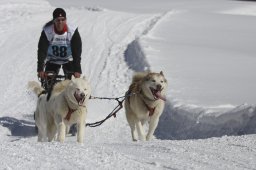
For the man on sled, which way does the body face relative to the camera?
toward the camera

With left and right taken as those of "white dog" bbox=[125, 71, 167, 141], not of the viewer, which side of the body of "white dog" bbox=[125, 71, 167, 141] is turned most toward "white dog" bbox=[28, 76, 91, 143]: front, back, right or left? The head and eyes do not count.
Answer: right

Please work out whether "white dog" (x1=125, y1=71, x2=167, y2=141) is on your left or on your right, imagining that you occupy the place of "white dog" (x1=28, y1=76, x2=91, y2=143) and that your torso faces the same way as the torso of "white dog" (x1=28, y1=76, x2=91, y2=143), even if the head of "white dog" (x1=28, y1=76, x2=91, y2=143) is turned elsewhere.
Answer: on your left

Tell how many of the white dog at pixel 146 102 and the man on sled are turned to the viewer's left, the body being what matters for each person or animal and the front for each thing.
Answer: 0

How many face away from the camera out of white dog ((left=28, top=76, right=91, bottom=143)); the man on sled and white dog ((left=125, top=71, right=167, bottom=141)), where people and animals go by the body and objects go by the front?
0

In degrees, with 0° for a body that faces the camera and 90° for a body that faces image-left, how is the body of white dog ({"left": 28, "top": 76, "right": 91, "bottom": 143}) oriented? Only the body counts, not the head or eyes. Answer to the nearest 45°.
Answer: approximately 315°

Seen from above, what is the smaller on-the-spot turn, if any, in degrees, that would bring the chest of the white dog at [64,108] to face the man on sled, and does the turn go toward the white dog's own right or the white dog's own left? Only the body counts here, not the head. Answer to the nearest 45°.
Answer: approximately 135° to the white dog's own left

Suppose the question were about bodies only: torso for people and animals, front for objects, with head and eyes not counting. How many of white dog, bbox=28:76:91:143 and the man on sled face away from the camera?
0

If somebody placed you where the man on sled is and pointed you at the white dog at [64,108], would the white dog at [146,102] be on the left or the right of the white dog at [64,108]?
left

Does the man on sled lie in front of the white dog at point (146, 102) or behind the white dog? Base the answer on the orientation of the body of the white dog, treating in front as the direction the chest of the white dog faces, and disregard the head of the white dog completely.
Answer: behind

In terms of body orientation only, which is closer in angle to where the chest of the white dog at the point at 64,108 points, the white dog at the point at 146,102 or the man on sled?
the white dog

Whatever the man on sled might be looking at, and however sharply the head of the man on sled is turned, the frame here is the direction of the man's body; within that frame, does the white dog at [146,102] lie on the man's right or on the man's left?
on the man's left
